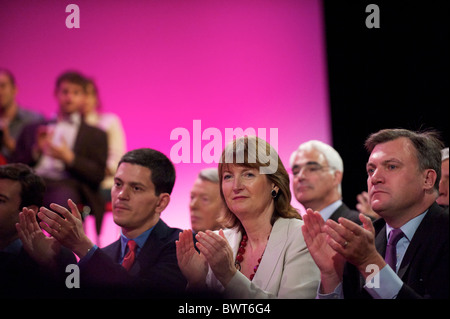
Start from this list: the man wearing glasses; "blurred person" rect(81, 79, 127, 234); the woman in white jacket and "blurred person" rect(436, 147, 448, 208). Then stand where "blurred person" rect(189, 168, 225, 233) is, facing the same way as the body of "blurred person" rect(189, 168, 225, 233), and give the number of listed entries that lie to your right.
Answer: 1

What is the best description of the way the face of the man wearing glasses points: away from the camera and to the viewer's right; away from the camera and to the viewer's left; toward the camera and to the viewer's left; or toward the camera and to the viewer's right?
toward the camera and to the viewer's left

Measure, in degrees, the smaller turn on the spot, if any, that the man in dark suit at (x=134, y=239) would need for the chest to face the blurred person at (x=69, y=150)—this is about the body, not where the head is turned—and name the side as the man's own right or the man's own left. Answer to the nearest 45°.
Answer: approximately 135° to the man's own right

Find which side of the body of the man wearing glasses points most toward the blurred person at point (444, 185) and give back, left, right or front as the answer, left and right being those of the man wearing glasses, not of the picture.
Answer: left
